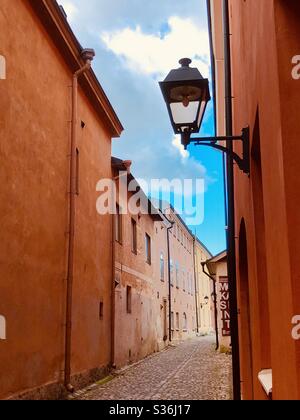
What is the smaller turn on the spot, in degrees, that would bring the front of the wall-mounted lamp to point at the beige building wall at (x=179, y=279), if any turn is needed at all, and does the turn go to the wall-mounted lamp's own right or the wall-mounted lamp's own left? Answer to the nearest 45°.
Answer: approximately 90° to the wall-mounted lamp's own right

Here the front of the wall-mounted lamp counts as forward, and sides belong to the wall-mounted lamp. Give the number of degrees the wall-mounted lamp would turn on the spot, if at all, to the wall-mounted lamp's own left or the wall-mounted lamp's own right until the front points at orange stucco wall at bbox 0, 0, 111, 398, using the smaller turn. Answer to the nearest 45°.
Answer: approximately 45° to the wall-mounted lamp's own right

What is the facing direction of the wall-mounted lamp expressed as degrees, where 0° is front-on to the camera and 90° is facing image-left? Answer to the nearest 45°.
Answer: approximately 90°

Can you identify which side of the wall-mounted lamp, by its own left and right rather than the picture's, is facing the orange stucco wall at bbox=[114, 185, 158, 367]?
right
